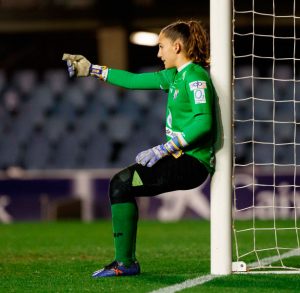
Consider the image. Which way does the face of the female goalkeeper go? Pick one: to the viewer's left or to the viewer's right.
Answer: to the viewer's left

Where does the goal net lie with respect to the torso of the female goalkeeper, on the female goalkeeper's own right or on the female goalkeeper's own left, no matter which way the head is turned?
on the female goalkeeper's own right

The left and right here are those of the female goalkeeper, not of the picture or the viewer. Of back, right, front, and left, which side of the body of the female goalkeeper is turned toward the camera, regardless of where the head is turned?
left
